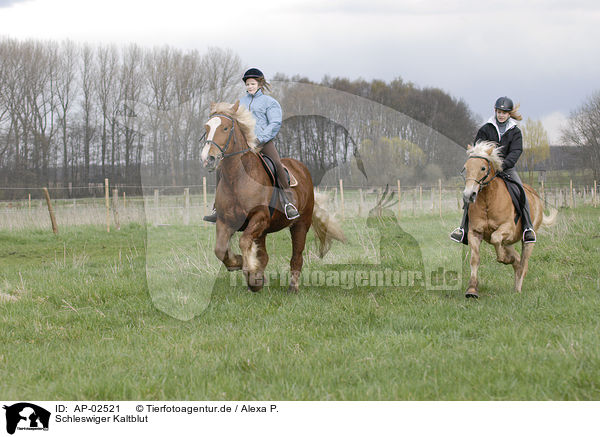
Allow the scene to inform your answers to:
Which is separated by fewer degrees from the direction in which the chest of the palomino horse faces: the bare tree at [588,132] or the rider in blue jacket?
the rider in blue jacket

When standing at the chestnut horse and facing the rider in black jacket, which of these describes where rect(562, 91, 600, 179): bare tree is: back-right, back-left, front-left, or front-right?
front-left

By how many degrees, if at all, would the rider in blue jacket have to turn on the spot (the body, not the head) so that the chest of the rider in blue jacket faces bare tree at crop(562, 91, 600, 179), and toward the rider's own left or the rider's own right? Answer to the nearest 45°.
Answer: approximately 180°

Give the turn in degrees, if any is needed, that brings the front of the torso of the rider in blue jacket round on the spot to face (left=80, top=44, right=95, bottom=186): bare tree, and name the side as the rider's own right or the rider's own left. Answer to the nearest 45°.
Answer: approximately 135° to the rider's own right

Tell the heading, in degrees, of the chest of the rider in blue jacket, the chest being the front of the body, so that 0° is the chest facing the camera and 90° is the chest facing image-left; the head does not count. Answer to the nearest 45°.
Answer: approximately 45°

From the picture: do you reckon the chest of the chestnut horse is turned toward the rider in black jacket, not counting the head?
no

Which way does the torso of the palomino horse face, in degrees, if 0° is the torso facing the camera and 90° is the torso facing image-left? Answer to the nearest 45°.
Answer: approximately 45°

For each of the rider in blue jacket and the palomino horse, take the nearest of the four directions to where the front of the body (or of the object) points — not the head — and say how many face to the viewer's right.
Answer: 0

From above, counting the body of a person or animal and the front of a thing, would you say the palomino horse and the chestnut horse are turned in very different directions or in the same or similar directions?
same or similar directions

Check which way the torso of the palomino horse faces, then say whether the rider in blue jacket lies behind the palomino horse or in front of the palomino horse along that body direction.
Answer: in front

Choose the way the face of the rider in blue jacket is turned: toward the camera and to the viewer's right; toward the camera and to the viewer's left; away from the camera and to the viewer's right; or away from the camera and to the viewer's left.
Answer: toward the camera and to the viewer's left

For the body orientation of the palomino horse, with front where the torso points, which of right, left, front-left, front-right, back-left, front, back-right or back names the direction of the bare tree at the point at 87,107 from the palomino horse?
right
